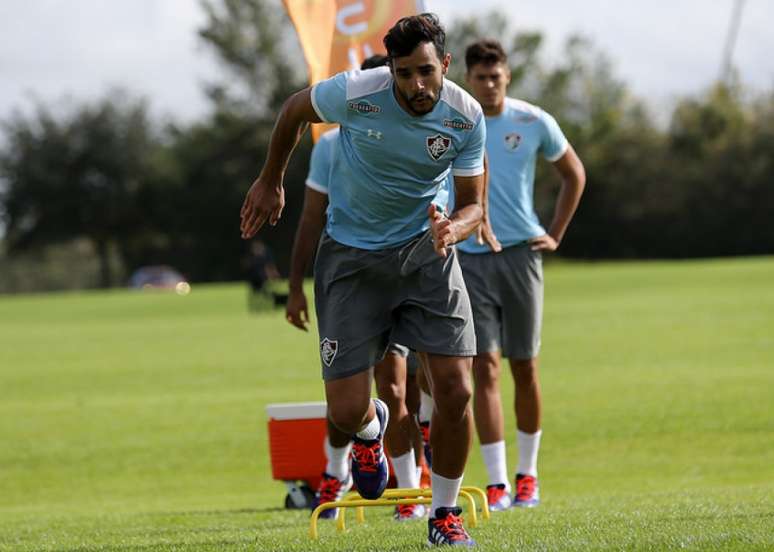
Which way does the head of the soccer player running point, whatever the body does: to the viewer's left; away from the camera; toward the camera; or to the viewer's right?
toward the camera

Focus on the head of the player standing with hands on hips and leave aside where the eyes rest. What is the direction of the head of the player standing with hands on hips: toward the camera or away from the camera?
toward the camera

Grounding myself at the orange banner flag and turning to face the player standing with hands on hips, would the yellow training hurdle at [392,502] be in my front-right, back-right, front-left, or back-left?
front-right

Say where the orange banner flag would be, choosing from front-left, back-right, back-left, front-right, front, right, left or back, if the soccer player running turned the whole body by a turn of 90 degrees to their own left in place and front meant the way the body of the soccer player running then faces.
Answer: left

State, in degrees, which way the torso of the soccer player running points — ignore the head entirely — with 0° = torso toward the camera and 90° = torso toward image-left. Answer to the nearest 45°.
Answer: approximately 0°

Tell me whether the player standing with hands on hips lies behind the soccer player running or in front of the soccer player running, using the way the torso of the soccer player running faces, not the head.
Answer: behind
